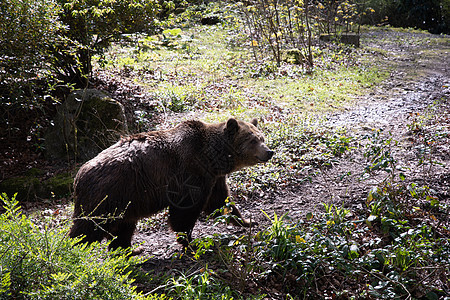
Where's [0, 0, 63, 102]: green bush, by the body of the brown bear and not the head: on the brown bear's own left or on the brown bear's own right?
on the brown bear's own left

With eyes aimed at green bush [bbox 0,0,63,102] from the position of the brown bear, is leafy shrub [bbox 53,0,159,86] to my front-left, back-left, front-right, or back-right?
front-right

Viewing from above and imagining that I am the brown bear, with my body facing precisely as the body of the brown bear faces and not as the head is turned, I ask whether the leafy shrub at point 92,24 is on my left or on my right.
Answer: on my left

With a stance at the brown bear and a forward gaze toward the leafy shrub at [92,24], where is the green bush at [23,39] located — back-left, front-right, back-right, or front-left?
front-left

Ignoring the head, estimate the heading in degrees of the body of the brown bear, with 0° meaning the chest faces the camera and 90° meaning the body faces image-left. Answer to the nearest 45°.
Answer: approximately 270°
